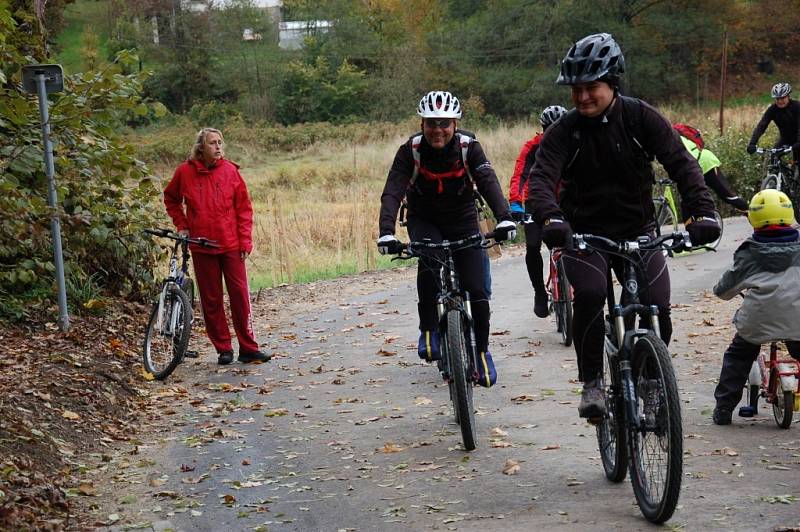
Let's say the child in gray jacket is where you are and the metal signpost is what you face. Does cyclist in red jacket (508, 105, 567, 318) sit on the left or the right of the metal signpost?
right

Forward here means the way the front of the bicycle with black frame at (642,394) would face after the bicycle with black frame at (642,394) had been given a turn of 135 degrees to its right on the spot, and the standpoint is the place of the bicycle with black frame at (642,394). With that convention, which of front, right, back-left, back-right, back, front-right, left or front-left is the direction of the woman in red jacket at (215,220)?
front

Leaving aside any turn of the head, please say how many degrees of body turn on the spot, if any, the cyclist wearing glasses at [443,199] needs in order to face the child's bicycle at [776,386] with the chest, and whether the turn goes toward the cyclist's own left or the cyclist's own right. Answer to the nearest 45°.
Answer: approximately 45° to the cyclist's own left

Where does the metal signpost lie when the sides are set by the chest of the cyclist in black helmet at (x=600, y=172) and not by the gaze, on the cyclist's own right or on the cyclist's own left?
on the cyclist's own right

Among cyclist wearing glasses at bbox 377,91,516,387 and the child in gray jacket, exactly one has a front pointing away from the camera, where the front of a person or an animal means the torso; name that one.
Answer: the child in gray jacket

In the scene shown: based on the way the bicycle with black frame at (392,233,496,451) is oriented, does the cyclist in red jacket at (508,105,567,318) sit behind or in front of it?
behind

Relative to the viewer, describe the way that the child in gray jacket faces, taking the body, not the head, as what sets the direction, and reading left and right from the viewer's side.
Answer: facing away from the viewer

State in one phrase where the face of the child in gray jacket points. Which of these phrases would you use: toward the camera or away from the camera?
away from the camera

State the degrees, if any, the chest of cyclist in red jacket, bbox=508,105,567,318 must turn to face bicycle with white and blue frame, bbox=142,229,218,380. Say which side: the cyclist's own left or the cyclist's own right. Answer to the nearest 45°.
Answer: approximately 90° to the cyclist's own right
